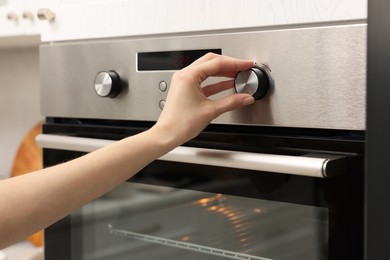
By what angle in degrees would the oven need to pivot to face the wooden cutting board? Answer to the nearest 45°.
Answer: approximately 90° to its right

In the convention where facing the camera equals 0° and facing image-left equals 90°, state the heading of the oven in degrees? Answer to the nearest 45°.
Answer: approximately 45°

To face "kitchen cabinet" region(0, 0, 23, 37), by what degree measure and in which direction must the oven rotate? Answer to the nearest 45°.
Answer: approximately 90° to its right

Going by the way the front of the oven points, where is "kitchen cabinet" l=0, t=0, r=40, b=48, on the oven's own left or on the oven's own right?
on the oven's own right
